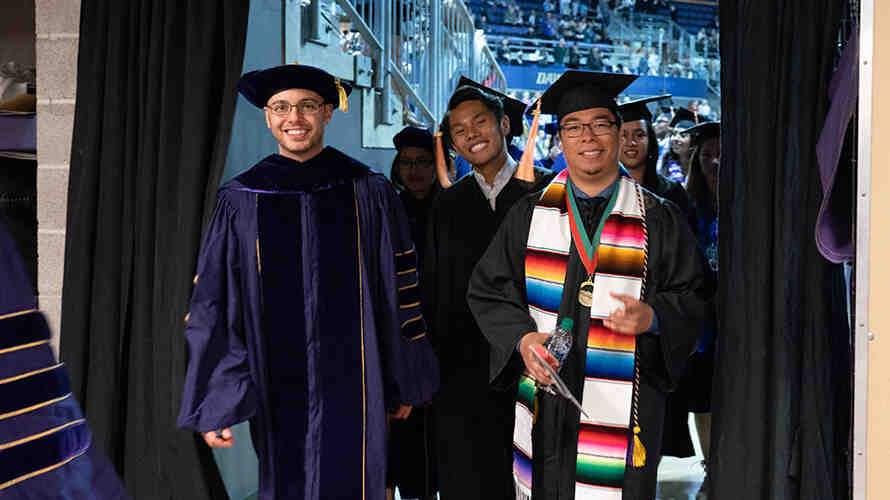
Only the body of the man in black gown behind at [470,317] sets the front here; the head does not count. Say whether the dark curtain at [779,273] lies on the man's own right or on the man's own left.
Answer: on the man's own left

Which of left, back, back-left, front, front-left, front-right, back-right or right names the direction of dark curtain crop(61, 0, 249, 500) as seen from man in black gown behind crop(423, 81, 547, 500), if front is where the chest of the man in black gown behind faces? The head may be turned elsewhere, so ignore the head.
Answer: right

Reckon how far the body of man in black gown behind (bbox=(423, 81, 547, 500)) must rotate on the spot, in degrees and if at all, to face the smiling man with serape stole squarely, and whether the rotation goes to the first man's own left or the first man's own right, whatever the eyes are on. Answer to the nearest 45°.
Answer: approximately 45° to the first man's own left

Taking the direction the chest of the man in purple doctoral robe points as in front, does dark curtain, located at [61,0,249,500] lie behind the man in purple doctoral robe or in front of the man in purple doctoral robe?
behind

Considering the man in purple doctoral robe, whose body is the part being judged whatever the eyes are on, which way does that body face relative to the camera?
toward the camera

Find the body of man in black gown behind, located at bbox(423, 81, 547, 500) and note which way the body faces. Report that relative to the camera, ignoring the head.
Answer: toward the camera

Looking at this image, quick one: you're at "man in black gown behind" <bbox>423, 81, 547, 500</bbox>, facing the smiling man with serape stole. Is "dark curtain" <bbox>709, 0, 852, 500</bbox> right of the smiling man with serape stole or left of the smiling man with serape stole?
left

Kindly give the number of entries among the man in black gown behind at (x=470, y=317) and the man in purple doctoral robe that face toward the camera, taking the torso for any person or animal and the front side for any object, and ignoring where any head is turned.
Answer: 2

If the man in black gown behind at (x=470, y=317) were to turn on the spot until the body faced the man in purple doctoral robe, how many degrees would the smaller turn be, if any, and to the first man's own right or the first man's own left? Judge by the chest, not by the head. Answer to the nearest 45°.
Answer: approximately 45° to the first man's own right

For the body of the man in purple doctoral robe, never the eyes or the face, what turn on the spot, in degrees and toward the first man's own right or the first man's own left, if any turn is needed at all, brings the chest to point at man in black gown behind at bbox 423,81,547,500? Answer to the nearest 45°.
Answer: approximately 135° to the first man's own left

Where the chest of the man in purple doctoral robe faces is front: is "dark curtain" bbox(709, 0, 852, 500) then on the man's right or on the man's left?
on the man's left
